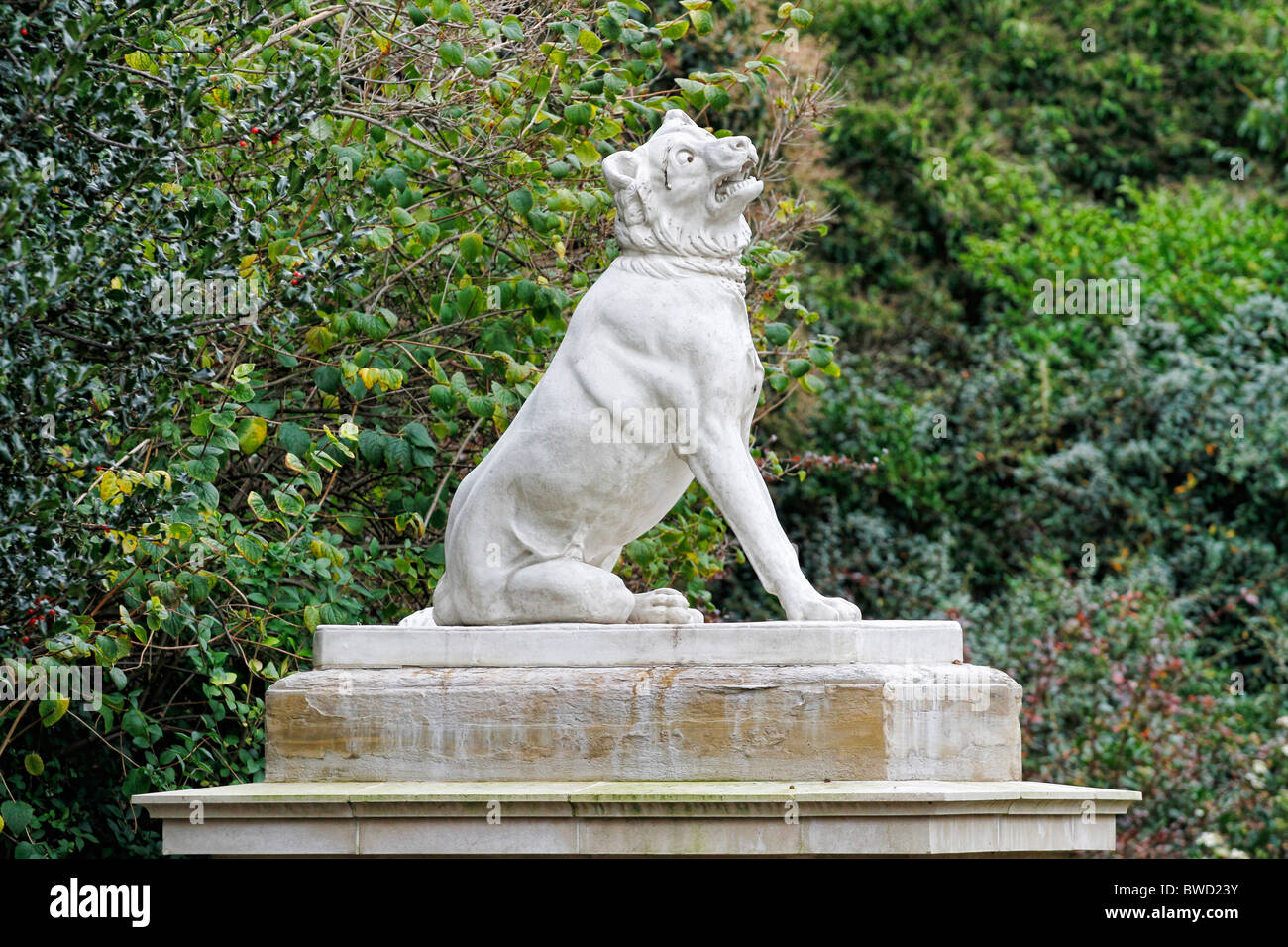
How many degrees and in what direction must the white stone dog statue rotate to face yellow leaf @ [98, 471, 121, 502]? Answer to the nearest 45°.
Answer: approximately 180°

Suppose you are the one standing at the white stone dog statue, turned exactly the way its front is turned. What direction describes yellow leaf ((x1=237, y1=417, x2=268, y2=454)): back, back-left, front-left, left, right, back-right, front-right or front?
back-left

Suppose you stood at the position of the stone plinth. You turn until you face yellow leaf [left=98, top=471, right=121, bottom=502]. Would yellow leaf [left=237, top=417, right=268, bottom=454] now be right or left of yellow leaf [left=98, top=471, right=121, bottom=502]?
right

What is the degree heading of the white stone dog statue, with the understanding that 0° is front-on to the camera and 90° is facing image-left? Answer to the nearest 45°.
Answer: approximately 270°

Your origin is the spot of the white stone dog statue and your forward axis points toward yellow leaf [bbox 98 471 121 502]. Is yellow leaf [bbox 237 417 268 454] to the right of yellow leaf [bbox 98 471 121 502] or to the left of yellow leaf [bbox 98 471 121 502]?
right
